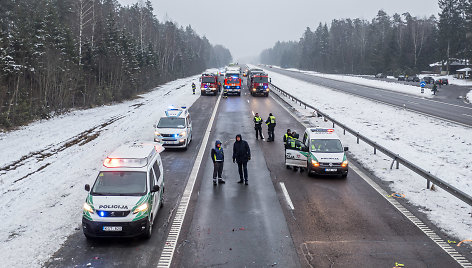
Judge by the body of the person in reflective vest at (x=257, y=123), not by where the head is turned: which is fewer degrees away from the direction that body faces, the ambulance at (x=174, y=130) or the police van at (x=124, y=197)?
the police van

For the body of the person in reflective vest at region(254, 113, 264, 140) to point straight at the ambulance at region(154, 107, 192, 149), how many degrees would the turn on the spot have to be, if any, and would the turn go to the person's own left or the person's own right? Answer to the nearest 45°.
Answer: approximately 45° to the person's own right

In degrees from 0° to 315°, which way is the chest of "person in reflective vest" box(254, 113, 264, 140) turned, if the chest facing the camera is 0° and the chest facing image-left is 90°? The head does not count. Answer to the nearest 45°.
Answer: approximately 0°

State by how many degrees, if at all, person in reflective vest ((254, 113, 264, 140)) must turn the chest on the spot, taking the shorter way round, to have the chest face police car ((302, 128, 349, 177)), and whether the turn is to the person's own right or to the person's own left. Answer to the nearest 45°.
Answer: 0° — they already face it

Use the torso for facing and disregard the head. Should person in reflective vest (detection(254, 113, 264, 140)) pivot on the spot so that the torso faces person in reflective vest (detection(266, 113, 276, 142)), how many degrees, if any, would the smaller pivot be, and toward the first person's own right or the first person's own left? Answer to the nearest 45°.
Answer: approximately 45° to the first person's own left
